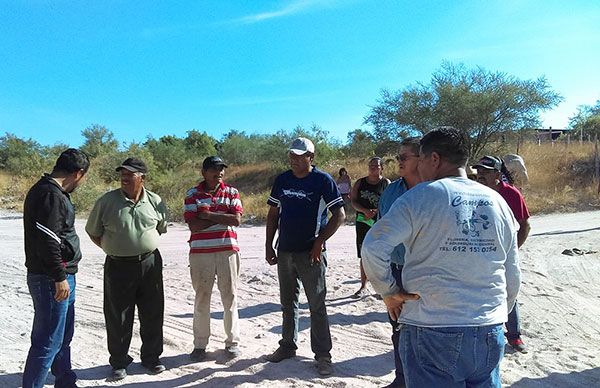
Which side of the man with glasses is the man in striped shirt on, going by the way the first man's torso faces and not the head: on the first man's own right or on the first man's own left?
on the first man's own right

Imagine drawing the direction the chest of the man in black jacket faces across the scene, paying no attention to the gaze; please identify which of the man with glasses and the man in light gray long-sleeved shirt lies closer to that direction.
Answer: the man with glasses

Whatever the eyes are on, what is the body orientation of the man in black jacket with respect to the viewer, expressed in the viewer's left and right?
facing to the right of the viewer

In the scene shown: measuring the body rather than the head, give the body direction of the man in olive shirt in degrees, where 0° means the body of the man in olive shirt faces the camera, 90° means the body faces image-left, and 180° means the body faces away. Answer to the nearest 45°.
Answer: approximately 0°

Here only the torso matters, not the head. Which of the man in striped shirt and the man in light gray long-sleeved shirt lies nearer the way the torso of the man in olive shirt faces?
the man in light gray long-sleeved shirt

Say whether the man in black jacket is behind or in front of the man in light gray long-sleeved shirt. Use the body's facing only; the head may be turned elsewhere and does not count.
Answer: in front

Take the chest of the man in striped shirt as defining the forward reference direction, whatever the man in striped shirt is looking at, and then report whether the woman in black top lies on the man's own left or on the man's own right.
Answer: on the man's own left

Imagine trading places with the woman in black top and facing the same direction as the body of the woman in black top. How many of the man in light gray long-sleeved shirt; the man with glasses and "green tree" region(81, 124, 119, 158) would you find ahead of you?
2

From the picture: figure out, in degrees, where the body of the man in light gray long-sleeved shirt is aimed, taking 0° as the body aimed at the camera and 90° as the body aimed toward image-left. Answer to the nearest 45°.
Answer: approximately 135°

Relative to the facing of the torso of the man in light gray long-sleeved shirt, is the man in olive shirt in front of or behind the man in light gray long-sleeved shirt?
in front

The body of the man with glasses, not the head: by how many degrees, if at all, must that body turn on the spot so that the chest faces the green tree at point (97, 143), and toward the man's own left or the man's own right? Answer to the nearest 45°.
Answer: approximately 90° to the man's own right

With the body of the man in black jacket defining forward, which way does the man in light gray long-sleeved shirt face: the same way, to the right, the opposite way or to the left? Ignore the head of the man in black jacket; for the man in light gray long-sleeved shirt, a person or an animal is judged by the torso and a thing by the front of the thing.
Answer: to the left
